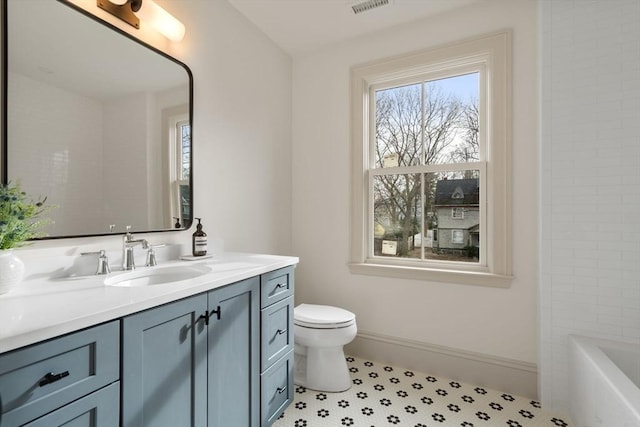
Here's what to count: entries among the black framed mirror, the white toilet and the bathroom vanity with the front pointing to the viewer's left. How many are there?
0

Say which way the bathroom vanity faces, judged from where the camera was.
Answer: facing the viewer and to the right of the viewer

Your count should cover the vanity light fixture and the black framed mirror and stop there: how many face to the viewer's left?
0

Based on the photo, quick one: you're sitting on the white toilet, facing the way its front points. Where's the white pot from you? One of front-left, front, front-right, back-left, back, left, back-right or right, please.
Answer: right

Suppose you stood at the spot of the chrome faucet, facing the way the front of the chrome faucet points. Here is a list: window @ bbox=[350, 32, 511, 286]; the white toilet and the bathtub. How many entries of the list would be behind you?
0

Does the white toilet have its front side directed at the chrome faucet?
no

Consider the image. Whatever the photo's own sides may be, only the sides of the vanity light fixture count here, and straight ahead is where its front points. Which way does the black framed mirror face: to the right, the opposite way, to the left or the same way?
the same way

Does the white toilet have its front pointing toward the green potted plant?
no

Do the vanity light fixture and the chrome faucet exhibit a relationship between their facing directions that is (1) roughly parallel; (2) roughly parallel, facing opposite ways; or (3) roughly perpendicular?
roughly parallel

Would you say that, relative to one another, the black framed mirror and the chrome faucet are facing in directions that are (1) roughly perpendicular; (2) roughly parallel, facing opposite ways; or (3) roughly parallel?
roughly parallel

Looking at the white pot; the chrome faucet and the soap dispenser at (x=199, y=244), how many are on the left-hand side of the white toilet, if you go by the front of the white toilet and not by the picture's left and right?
0
